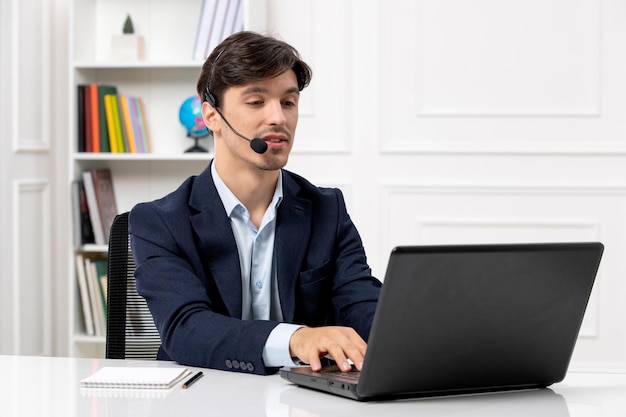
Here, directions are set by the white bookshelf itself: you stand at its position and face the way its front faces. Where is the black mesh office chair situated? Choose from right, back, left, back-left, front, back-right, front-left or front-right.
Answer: front

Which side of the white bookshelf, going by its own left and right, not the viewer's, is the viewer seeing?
front

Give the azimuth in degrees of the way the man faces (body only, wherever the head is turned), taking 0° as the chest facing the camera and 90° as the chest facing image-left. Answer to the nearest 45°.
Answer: approximately 315°

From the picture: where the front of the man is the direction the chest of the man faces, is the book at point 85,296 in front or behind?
behind

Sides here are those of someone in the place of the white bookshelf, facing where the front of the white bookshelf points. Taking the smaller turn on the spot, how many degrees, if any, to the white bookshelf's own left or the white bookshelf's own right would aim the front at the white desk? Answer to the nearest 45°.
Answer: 0° — it already faces it

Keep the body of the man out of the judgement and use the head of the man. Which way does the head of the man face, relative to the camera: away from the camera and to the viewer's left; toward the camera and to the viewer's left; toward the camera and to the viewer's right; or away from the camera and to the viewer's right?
toward the camera and to the viewer's right

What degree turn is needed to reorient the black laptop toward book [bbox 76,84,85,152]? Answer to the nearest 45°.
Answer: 0° — it already faces it

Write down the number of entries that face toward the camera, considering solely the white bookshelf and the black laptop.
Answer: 1

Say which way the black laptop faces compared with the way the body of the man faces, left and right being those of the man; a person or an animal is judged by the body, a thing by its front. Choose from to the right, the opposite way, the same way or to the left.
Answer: the opposite way

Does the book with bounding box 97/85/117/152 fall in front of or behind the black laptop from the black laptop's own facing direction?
in front

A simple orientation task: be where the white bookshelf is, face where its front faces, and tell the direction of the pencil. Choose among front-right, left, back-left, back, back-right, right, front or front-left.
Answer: front
